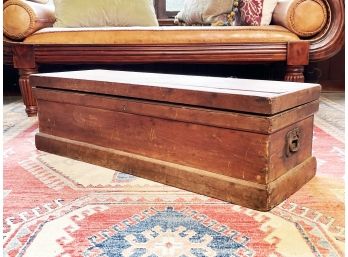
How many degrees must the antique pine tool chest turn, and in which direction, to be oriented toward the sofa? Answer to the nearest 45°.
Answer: approximately 135° to its right

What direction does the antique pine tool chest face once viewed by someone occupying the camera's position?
facing the viewer and to the left of the viewer

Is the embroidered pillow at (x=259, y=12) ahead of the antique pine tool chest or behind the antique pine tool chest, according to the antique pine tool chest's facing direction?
behind
